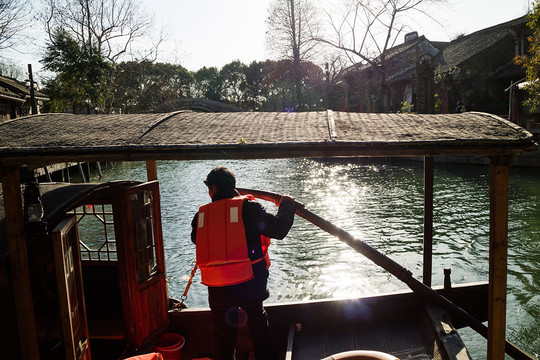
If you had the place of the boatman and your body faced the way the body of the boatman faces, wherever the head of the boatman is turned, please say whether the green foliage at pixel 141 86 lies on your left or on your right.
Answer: on your left

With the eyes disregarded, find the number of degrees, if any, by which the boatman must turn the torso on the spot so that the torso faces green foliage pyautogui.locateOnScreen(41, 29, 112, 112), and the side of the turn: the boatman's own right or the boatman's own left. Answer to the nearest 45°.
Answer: approximately 90° to the boatman's own left

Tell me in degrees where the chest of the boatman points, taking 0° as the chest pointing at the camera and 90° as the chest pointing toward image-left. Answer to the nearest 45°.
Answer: approximately 225°

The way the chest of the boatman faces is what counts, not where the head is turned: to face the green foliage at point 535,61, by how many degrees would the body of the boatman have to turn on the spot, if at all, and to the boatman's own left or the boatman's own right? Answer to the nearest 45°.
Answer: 0° — they already face it
